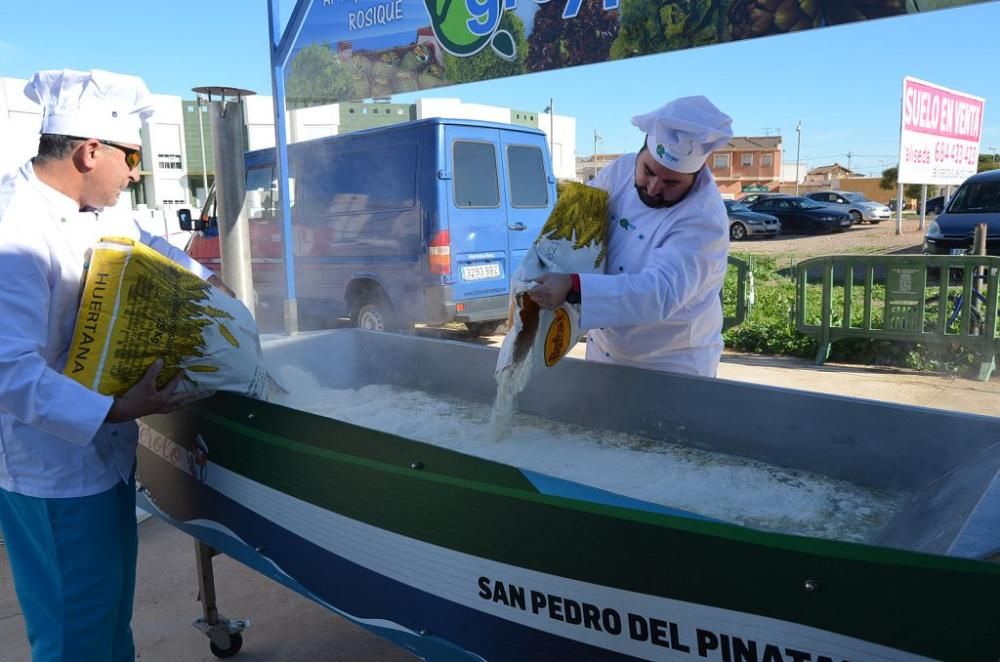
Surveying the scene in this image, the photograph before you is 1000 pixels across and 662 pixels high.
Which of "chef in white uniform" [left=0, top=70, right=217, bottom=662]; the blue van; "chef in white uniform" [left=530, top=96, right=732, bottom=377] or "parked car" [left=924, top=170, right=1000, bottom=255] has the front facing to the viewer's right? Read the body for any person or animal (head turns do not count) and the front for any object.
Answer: "chef in white uniform" [left=0, top=70, right=217, bottom=662]

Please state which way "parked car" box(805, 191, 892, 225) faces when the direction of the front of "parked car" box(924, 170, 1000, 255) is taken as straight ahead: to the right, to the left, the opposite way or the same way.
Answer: to the left

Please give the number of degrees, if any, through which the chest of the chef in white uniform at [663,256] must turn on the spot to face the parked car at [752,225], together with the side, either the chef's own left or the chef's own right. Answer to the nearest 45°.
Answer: approximately 135° to the chef's own right

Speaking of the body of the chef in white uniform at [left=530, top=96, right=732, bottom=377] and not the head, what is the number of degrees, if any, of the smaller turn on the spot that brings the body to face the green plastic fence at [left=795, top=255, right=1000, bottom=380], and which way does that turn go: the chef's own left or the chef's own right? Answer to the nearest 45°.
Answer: approximately 180°

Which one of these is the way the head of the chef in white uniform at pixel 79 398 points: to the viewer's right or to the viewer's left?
to the viewer's right

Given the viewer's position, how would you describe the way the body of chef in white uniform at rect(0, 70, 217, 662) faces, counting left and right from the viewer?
facing to the right of the viewer

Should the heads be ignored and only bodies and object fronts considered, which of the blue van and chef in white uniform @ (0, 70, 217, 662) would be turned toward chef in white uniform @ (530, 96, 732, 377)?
chef in white uniform @ (0, 70, 217, 662)

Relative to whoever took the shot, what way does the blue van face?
facing away from the viewer and to the left of the viewer

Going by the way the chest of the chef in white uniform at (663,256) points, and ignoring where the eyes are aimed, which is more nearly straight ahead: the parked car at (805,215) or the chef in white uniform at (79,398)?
the chef in white uniform
